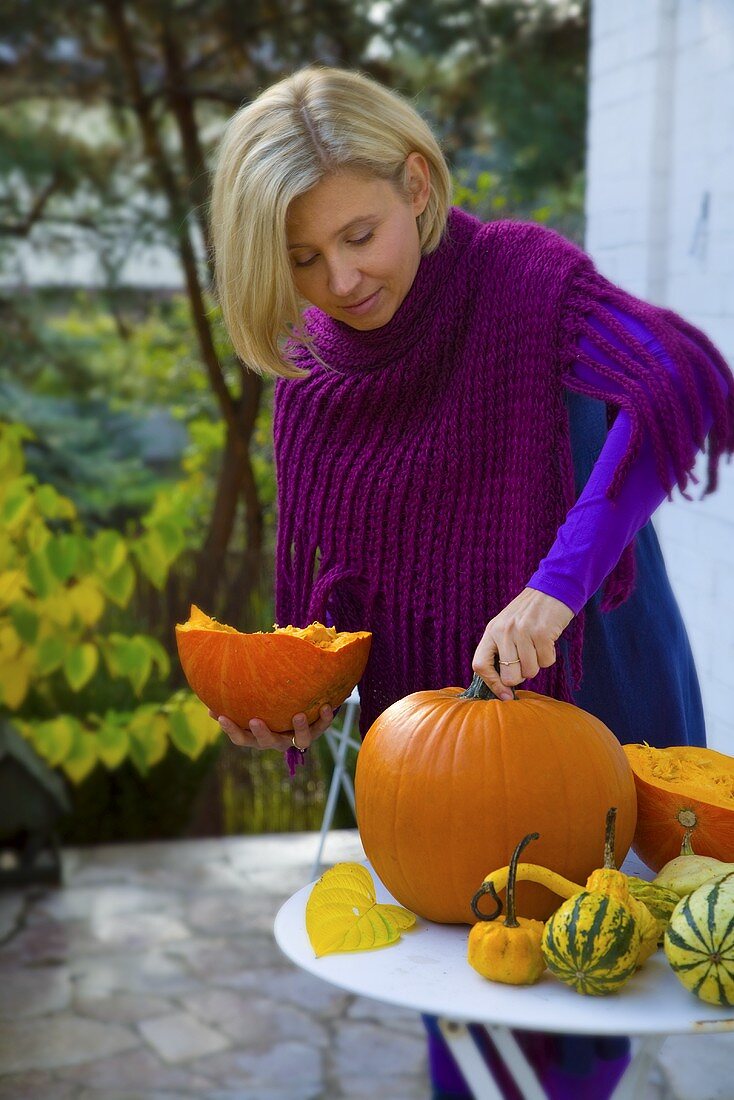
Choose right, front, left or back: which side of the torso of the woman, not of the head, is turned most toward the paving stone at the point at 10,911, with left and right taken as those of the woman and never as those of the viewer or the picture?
right

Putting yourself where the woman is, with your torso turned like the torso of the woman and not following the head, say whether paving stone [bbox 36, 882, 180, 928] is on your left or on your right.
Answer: on your right

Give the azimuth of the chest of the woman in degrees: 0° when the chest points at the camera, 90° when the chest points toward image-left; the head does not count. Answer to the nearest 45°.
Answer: approximately 45°

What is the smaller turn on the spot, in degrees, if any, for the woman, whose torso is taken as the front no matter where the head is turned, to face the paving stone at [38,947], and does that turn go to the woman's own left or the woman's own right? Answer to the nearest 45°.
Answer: approximately 90° to the woman's own right

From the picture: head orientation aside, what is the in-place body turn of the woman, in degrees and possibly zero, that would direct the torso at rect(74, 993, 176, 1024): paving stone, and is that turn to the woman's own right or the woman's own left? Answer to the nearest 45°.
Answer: approximately 90° to the woman's own right

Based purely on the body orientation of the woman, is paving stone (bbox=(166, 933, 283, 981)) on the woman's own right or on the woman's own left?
on the woman's own right
